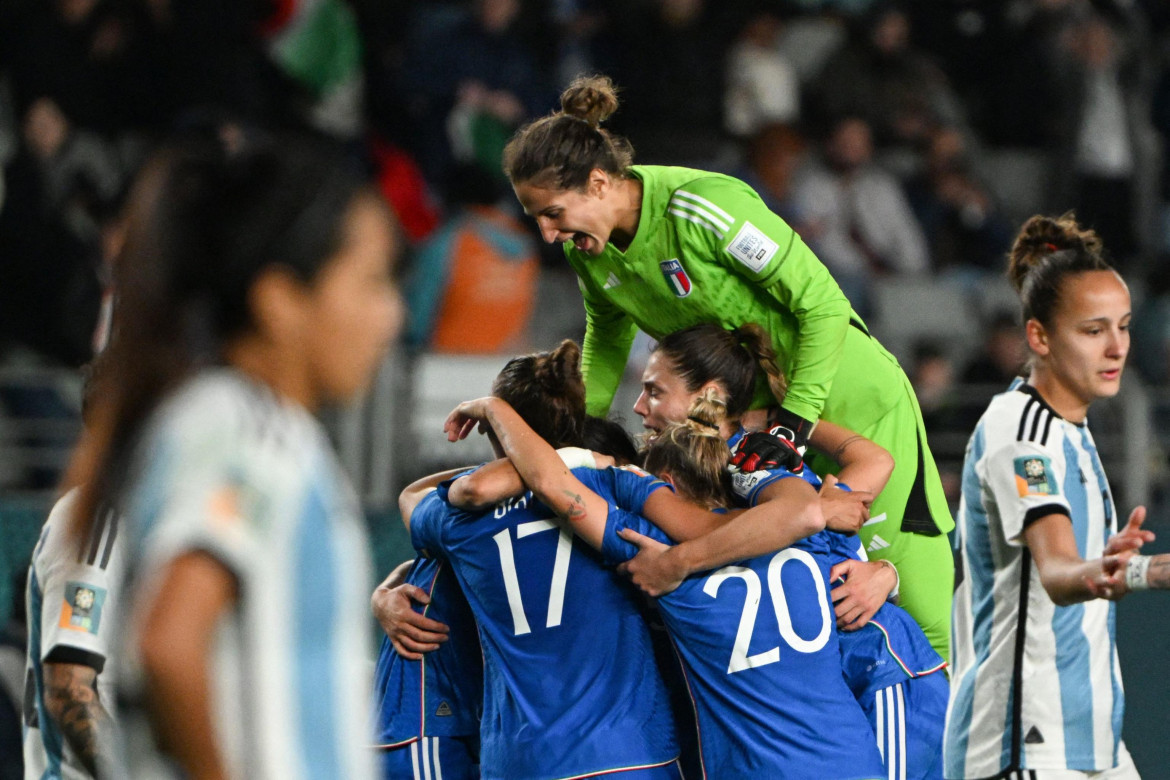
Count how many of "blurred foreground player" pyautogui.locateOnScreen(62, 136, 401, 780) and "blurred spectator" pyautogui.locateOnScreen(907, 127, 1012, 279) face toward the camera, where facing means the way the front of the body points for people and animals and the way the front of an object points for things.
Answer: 1

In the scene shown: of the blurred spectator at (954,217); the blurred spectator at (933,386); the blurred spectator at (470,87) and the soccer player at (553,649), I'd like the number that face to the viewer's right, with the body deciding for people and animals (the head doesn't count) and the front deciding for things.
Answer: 0

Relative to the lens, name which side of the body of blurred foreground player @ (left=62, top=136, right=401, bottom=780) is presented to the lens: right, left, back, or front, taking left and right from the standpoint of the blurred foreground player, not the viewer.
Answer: right

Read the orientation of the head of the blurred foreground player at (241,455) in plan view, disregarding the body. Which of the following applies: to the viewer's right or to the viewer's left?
to the viewer's right

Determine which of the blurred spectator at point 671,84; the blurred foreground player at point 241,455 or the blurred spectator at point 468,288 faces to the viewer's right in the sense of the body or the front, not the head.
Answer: the blurred foreground player

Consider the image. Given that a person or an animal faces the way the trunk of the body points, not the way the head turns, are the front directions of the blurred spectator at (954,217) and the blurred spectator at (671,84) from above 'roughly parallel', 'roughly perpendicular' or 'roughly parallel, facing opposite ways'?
roughly parallel

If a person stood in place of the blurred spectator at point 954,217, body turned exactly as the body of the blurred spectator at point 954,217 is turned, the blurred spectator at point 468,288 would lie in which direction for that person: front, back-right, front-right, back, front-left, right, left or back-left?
front-right

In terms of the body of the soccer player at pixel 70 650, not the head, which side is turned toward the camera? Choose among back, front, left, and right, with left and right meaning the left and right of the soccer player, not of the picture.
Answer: right

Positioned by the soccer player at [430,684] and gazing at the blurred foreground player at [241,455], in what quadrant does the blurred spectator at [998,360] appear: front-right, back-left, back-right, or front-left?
back-left

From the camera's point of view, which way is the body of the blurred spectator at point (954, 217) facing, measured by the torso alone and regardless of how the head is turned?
toward the camera

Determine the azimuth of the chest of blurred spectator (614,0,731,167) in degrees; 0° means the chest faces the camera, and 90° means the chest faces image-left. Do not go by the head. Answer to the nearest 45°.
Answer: approximately 0°

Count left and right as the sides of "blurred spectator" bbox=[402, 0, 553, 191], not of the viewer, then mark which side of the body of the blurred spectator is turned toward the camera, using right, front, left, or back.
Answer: front
